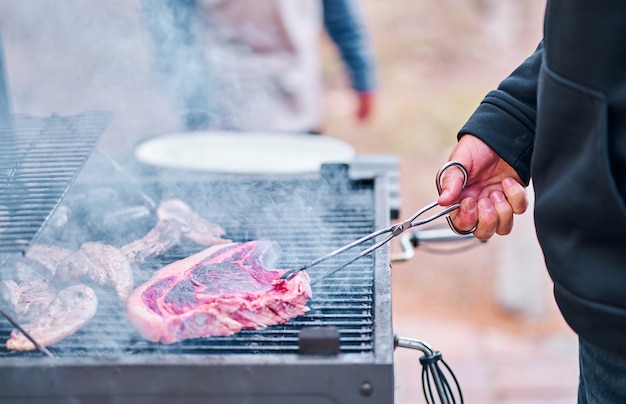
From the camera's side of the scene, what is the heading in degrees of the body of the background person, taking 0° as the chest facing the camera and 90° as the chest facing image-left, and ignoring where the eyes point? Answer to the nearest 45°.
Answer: approximately 0°

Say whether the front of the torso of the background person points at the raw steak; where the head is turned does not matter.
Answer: yes

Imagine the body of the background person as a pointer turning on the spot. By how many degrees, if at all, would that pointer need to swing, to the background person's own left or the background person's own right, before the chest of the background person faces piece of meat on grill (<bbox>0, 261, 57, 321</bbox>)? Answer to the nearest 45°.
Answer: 0° — they already face it

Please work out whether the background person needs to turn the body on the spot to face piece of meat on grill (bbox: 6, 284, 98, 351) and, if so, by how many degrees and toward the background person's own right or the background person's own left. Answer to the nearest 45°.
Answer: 0° — they already face it

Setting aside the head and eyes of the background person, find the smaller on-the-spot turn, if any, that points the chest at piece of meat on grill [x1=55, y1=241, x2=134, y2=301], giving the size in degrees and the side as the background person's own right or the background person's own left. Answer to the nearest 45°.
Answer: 0° — they already face it
